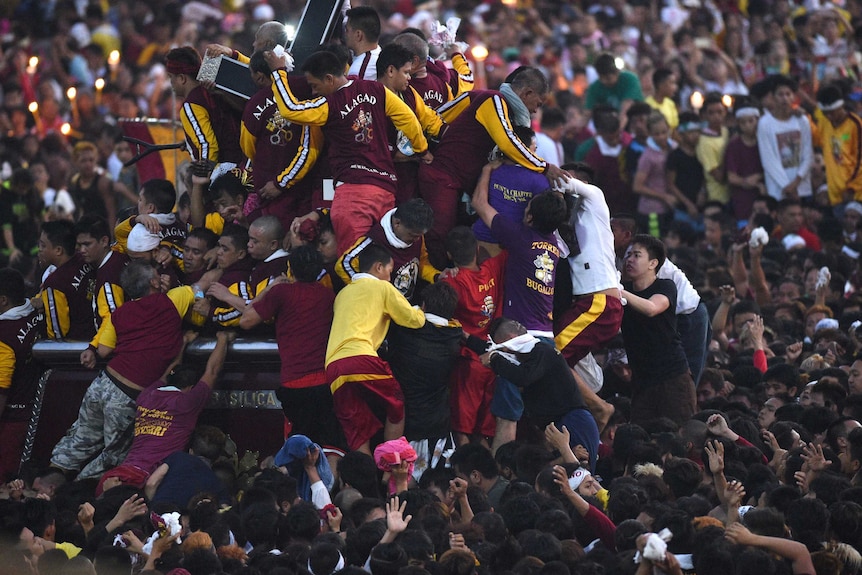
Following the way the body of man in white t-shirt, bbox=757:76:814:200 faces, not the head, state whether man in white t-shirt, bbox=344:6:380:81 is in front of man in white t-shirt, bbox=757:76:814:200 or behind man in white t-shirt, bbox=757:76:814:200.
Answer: in front

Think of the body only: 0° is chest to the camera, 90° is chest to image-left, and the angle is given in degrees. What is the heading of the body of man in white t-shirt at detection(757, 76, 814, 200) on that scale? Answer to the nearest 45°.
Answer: approximately 0°

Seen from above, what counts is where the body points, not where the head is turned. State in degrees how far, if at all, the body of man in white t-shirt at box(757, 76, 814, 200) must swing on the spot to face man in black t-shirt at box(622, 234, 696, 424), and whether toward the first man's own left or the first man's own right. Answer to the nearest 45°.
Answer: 0° — they already face them
